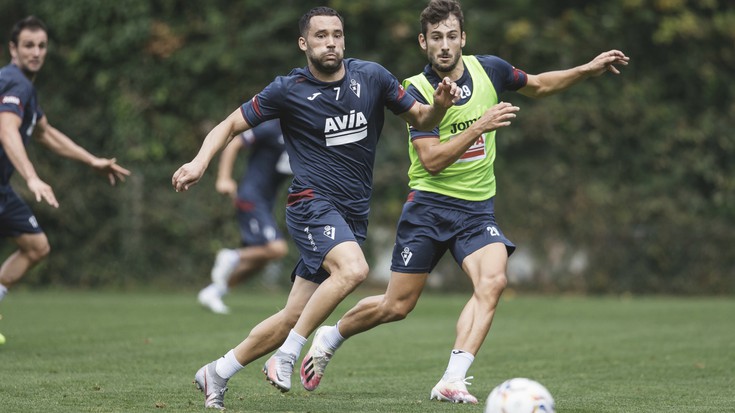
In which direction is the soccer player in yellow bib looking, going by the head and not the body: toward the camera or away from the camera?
toward the camera

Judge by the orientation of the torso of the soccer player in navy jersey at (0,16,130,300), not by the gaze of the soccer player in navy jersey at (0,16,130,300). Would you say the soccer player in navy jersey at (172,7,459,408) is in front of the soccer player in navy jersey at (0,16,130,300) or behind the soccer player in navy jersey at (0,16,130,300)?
in front

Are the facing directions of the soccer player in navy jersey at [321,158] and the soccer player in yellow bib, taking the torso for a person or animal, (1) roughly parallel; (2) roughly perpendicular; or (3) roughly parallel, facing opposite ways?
roughly parallel

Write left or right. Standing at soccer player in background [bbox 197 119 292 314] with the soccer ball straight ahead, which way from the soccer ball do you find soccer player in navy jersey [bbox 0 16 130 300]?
right

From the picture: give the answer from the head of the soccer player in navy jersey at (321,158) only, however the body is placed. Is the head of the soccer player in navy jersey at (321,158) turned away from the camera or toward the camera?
toward the camera

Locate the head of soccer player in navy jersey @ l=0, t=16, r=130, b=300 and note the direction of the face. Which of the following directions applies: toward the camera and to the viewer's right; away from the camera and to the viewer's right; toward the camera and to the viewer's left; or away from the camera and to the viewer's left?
toward the camera and to the viewer's right

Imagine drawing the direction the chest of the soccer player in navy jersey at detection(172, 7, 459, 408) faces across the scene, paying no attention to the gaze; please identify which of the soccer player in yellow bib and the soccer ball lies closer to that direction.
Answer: the soccer ball

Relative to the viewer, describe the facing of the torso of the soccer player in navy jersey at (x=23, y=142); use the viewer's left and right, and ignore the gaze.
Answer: facing the viewer and to the right of the viewer

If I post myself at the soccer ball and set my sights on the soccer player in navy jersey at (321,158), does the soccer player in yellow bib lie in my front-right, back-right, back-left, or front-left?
front-right

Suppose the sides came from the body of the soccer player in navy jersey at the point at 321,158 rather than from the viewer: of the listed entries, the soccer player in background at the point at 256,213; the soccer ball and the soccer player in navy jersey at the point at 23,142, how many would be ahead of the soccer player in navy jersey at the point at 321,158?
1

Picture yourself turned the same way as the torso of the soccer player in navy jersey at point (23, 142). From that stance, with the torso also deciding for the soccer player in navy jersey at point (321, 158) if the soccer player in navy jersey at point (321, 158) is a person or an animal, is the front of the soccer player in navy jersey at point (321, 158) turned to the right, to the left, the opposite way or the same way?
the same way

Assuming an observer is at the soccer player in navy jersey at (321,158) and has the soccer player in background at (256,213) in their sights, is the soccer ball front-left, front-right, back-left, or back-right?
back-right
